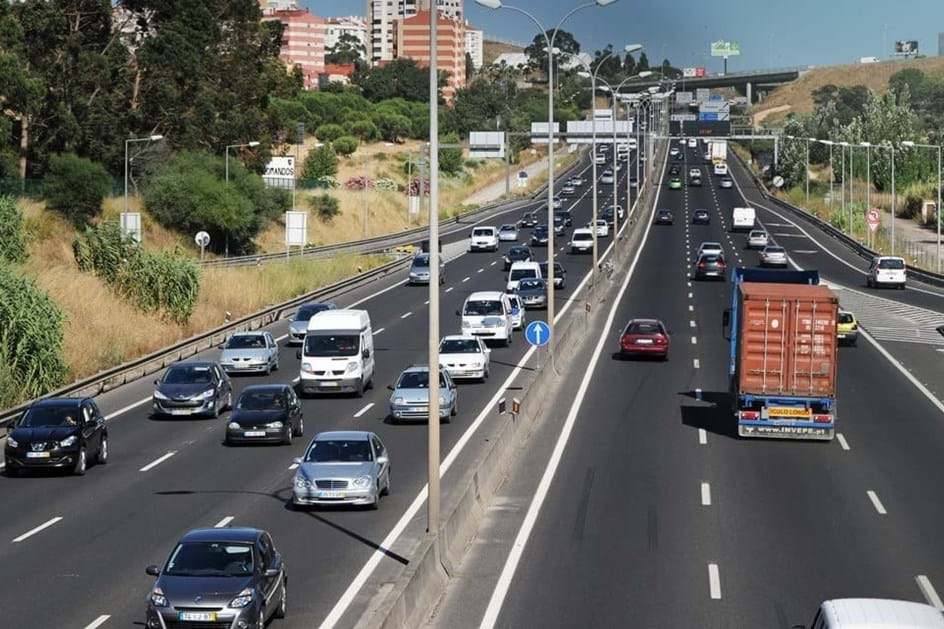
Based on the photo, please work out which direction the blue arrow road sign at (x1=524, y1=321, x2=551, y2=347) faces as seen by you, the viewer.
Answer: facing the viewer

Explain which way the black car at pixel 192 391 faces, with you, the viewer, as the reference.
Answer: facing the viewer and to the left of the viewer

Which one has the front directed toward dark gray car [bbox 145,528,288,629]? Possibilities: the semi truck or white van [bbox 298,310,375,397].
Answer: the white van

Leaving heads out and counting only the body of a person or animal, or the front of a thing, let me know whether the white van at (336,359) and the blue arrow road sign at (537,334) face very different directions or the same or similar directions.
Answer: same or similar directions

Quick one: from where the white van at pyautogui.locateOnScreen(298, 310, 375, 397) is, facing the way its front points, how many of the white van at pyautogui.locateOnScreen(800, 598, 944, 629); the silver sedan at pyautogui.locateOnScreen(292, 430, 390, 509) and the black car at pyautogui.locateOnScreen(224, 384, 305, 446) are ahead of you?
3

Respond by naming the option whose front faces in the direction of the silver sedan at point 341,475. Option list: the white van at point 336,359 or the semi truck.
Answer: the white van

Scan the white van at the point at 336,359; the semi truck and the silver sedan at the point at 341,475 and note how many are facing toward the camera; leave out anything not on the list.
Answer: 2

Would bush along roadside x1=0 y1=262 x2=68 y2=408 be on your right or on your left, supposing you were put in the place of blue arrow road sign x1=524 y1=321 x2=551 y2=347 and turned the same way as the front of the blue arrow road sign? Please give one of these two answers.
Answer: on your right

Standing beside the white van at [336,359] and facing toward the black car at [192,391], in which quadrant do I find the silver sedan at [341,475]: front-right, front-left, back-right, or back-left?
front-left

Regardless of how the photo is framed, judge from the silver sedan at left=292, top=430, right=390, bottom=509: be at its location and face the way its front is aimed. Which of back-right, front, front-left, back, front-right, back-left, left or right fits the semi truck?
back-left

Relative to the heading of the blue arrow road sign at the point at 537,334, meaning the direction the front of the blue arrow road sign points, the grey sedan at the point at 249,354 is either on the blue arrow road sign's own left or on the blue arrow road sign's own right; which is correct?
on the blue arrow road sign's own right

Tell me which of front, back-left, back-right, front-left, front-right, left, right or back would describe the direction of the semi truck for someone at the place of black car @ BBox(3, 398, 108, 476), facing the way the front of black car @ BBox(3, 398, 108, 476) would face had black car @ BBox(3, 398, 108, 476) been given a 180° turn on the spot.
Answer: front-right

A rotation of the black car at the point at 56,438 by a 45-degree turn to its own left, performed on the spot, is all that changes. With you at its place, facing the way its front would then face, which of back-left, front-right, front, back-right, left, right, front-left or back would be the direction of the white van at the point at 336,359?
back-left

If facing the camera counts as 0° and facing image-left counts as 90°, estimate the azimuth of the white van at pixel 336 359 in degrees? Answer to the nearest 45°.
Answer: approximately 0°

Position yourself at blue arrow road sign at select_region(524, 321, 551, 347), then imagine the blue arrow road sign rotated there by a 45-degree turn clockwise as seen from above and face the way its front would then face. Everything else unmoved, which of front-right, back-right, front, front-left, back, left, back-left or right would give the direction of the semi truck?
left

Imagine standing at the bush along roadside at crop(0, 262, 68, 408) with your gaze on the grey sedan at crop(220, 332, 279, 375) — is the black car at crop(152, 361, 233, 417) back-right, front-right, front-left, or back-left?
front-right

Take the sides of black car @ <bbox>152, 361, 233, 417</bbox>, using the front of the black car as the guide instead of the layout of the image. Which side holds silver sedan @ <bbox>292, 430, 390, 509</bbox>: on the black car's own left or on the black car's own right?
on the black car's own left

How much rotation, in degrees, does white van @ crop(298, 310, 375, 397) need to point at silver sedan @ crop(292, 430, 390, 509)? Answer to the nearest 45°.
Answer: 0° — it already faces it

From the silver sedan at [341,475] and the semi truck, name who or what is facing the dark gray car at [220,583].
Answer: the silver sedan

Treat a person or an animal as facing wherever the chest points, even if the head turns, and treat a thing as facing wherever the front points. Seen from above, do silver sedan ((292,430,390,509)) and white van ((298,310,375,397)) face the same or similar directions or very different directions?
same or similar directions

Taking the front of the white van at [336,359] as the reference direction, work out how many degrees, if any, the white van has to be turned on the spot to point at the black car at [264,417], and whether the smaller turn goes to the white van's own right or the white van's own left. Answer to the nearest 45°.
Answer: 0° — it already faces it

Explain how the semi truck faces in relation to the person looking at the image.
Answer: facing away from the viewer

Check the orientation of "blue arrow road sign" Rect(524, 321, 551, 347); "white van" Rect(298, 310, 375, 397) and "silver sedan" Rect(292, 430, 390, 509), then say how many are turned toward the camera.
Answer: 3

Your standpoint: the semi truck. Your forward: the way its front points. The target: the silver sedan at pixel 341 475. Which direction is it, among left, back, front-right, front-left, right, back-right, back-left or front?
back-left
